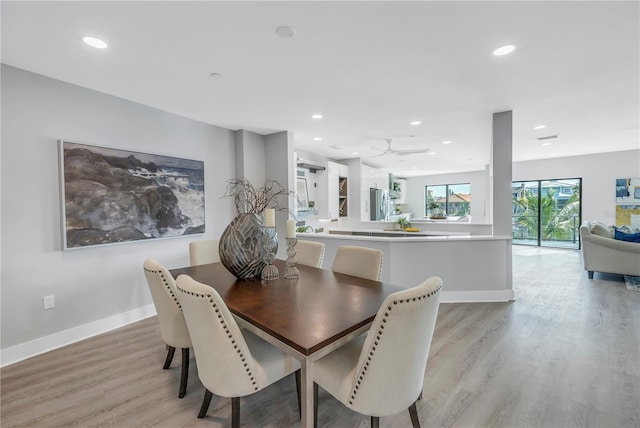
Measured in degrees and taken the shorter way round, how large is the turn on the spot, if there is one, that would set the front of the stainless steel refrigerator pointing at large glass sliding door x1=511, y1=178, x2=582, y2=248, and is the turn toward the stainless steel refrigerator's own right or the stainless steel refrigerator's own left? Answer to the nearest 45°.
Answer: approximately 45° to the stainless steel refrigerator's own left

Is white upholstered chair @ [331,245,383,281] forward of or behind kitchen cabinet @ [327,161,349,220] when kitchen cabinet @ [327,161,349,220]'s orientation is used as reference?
forward

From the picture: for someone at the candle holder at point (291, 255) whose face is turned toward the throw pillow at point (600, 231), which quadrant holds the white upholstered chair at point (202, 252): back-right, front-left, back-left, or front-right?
back-left

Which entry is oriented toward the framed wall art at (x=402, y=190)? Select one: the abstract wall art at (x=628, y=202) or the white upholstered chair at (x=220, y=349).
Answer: the white upholstered chair

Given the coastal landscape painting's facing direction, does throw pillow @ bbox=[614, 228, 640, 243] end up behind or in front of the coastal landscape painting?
in front

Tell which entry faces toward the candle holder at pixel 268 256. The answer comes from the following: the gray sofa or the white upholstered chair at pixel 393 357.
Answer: the white upholstered chair

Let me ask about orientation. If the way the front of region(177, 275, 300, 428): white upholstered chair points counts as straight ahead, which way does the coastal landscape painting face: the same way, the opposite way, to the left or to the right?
to the right

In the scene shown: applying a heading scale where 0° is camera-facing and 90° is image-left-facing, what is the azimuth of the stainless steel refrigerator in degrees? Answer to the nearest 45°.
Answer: approximately 315°

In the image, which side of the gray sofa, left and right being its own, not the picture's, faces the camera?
right

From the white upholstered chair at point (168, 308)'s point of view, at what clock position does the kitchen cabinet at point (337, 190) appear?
The kitchen cabinet is roughly at 12 o'clock from the white upholstered chair.

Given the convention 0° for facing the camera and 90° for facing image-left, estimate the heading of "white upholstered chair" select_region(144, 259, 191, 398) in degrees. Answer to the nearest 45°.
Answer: approximately 225°

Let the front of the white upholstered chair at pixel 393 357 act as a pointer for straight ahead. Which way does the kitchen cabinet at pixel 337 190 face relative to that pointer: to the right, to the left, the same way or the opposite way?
the opposite way
